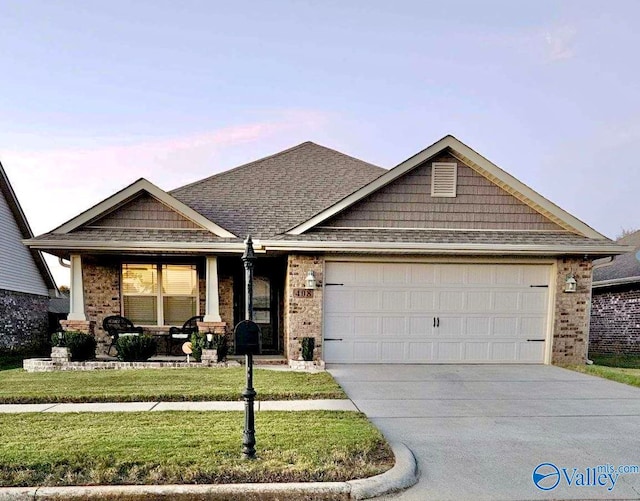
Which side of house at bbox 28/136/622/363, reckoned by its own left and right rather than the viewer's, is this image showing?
front

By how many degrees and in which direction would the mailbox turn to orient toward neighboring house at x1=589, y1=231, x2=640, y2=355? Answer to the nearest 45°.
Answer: approximately 135° to its left

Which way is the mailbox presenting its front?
toward the camera

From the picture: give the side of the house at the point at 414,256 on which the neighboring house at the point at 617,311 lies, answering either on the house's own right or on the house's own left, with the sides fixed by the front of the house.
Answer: on the house's own left

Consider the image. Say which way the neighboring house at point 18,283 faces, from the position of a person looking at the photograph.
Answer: facing the viewer

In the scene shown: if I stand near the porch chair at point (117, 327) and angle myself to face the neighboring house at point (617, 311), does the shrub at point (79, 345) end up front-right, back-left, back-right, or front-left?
back-right

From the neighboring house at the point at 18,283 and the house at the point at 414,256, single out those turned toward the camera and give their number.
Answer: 2

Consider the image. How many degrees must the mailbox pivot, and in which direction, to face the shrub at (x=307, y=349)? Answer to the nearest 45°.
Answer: approximately 180°

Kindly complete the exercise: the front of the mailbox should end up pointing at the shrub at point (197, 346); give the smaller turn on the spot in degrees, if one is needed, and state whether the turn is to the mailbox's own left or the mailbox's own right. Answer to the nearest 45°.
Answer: approximately 180°

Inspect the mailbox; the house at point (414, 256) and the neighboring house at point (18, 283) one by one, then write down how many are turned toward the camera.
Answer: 3
